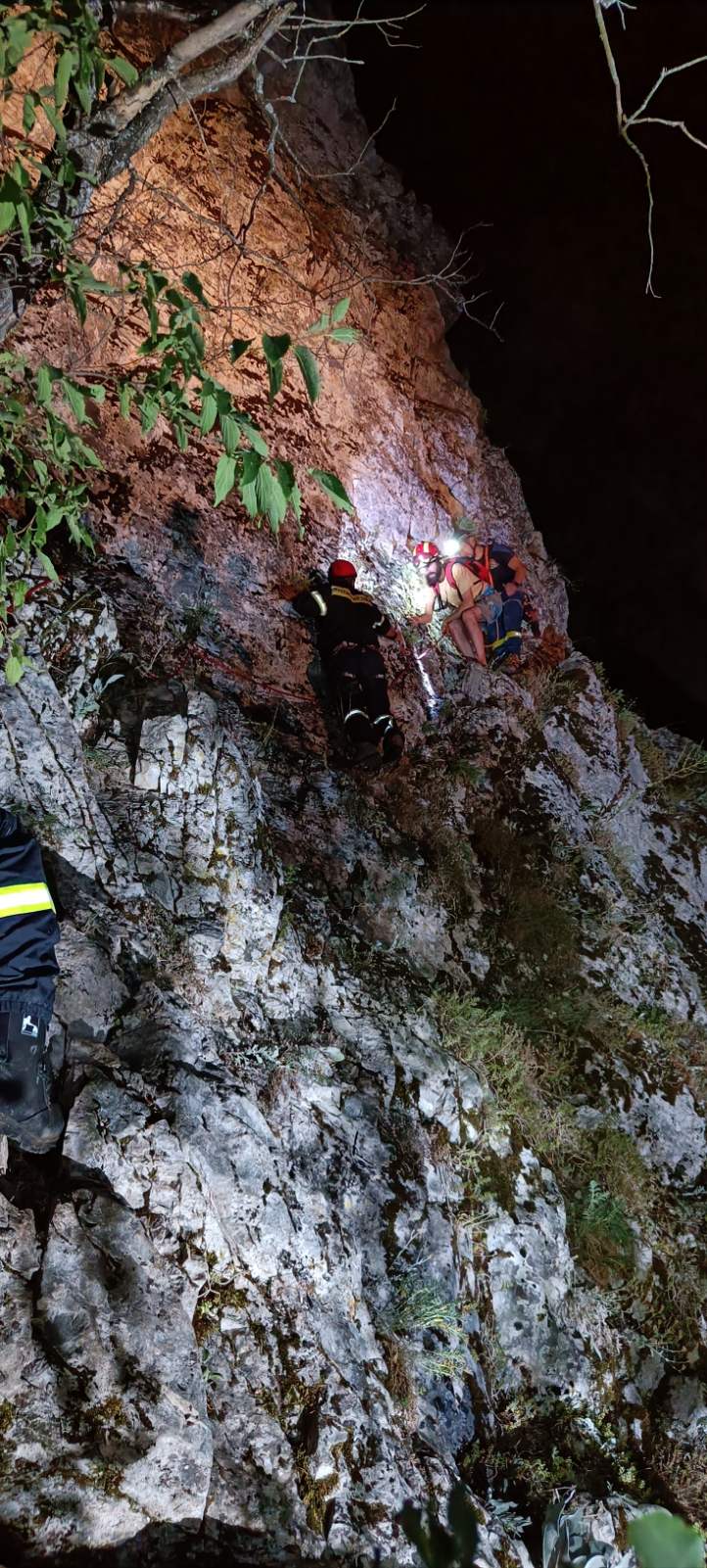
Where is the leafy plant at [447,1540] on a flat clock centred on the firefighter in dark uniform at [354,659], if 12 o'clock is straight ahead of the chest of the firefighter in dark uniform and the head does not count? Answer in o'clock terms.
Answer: The leafy plant is roughly at 6 o'clock from the firefighter in dark uniform.

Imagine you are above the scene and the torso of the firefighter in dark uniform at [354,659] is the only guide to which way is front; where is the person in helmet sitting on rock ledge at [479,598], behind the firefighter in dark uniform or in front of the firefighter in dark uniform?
in front

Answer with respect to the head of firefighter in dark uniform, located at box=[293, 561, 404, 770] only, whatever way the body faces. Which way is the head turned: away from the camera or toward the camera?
away from the camera

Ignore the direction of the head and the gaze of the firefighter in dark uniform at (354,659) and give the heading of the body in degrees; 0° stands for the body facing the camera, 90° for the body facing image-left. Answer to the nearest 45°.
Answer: approximately 180°

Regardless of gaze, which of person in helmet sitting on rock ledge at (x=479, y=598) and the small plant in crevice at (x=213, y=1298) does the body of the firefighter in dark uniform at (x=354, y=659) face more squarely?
the person in helmet sitting on rock ledge

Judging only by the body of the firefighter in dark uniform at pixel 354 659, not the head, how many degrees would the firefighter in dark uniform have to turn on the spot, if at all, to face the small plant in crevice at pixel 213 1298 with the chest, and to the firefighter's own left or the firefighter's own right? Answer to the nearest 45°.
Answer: approximately 180°

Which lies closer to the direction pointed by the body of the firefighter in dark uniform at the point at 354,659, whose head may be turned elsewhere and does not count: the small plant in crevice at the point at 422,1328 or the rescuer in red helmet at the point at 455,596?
the rescuer in red helmet

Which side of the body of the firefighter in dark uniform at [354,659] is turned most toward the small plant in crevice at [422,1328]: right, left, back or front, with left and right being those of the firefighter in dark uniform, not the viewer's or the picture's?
back
